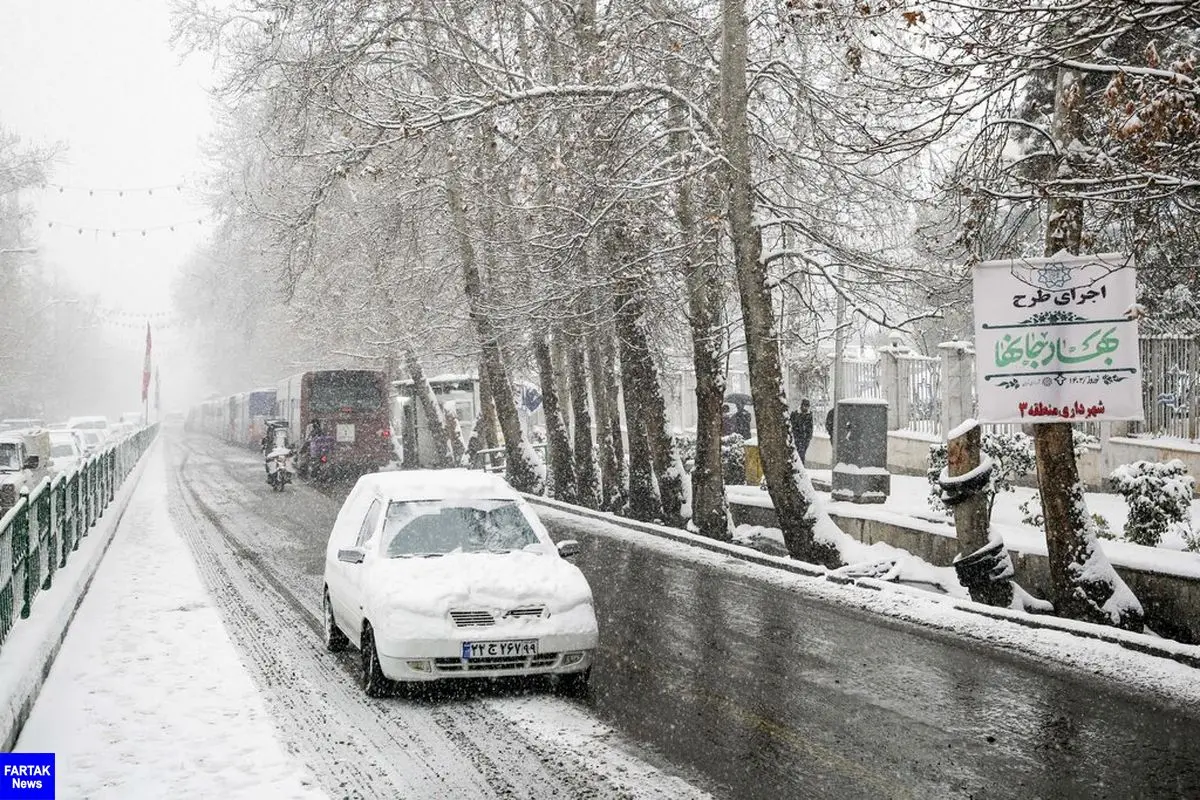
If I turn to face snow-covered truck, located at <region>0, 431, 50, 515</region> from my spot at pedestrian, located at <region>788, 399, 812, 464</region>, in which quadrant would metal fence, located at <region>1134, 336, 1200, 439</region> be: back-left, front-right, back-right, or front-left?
back-left

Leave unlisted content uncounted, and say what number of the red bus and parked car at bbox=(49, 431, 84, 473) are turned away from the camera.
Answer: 1

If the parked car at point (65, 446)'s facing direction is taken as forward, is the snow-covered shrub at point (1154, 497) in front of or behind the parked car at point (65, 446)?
in front

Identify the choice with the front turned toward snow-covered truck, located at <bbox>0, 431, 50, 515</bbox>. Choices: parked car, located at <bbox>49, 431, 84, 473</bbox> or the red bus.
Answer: parked car, located at <bbox>49, 431, 84, 473</bbox>

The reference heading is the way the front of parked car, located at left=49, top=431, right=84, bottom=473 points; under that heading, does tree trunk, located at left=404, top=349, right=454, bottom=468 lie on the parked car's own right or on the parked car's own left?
on the parked car's own left

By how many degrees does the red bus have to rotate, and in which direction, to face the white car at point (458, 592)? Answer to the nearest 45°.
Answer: approximately 180°

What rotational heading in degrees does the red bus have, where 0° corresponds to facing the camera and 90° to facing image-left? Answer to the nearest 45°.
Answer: approximately 180°

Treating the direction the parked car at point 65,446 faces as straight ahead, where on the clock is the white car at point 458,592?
The white car is roughly at 12 o'clock from the parked car.

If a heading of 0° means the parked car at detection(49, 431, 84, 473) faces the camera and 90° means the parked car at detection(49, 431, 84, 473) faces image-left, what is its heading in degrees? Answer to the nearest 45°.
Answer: approximately 0°

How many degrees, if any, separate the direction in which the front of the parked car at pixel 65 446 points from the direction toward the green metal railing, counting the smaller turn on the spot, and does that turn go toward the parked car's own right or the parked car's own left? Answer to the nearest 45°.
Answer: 0° — it already faces it

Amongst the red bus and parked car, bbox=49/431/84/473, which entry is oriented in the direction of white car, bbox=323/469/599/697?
the parked car
